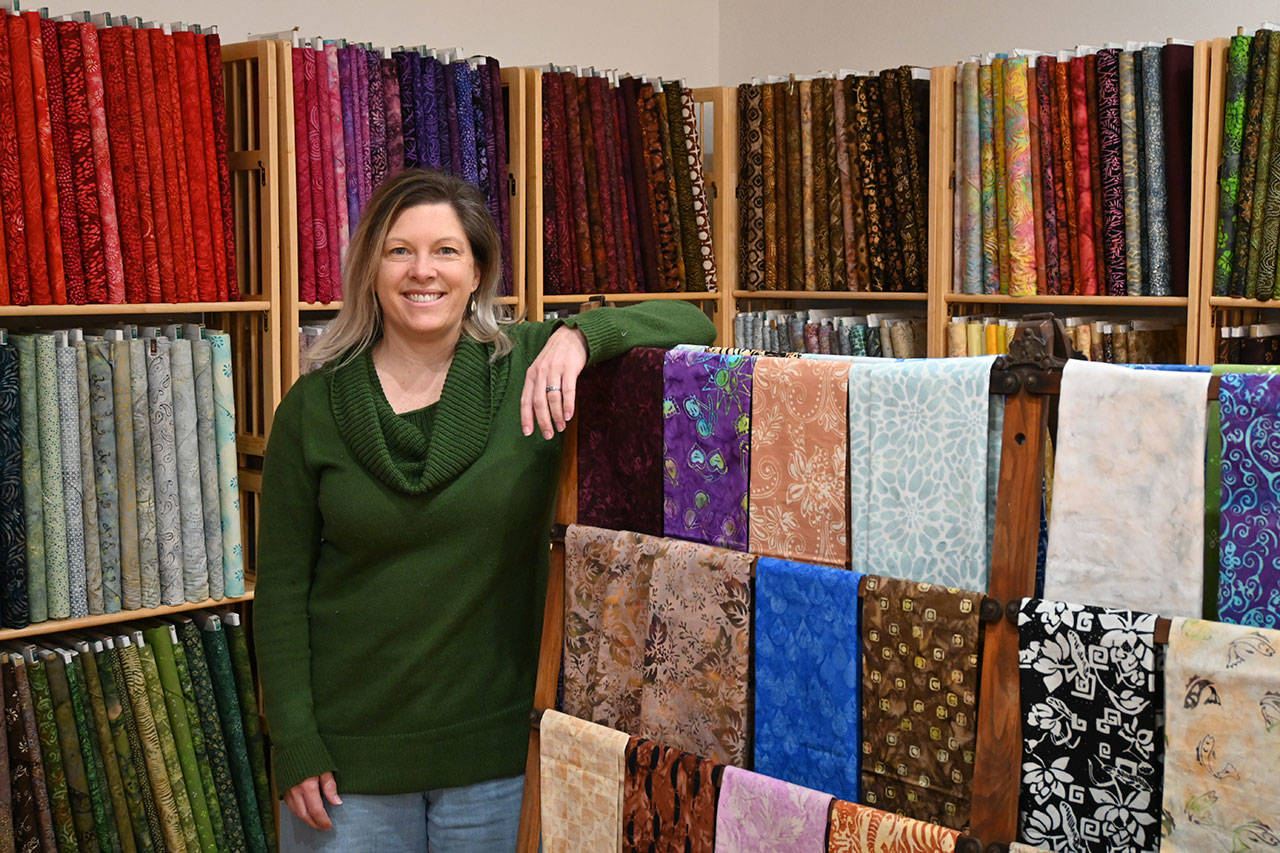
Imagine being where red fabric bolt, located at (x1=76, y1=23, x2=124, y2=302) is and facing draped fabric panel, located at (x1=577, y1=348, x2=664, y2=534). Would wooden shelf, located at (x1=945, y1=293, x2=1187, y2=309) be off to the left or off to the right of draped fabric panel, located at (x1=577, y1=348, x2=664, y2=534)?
left

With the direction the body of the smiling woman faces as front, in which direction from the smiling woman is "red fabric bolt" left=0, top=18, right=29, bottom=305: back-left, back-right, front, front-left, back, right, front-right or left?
back-right

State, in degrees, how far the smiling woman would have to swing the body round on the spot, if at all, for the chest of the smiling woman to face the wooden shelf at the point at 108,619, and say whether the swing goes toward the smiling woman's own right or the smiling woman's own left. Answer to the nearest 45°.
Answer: approximately 135° to the smiling woman's own right

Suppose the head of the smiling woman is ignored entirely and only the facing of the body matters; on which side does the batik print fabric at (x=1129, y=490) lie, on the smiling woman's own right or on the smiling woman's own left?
on the smiling woman's own left

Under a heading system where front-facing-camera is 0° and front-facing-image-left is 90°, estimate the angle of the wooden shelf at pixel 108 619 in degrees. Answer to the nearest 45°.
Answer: approximately 315°
